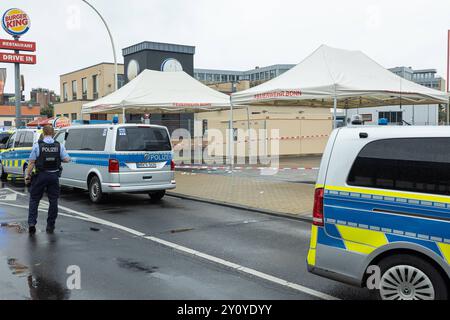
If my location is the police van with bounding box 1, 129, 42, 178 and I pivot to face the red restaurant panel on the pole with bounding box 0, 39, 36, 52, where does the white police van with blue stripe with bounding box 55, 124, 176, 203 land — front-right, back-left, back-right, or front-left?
back-right

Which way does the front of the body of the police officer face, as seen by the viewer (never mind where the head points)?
away from the camera

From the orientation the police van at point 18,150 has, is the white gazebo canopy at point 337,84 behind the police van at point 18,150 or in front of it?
behind

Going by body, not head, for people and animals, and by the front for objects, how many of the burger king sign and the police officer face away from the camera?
1

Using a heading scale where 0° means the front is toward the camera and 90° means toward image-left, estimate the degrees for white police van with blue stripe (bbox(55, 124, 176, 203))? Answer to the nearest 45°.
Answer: approximately 135°

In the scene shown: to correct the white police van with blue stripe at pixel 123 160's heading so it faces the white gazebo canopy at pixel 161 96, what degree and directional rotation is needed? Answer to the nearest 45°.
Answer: approximately 45° to its right

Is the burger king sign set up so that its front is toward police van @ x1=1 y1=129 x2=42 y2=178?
yes

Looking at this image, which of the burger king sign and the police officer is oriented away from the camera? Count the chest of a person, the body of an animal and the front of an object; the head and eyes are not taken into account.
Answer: the police officer
